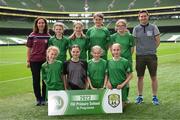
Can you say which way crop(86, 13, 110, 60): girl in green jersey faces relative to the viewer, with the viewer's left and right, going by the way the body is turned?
facing the viewer

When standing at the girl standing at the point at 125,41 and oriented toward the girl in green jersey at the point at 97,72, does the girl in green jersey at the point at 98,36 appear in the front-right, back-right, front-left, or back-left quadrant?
front-right

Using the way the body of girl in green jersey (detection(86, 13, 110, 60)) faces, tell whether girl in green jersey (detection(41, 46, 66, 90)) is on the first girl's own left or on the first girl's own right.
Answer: on the first girl's own right

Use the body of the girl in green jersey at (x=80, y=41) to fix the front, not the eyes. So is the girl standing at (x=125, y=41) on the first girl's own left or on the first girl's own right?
on the first girl's own left

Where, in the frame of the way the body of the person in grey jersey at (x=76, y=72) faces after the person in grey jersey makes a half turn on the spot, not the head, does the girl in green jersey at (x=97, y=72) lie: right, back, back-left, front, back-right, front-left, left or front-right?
right

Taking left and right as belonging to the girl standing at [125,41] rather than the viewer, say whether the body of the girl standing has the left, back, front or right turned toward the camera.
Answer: front

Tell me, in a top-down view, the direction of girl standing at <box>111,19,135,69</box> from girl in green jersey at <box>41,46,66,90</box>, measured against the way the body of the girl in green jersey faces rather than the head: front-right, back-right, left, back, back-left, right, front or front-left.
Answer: left

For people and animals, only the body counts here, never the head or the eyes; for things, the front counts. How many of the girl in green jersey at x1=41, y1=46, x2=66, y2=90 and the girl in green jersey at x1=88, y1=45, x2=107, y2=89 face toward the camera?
2

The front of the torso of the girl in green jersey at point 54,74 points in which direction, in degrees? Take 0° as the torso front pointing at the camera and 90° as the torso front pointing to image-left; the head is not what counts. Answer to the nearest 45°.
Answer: approximately 0°

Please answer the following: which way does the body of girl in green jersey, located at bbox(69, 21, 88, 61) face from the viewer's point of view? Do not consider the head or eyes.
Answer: toward the camera
